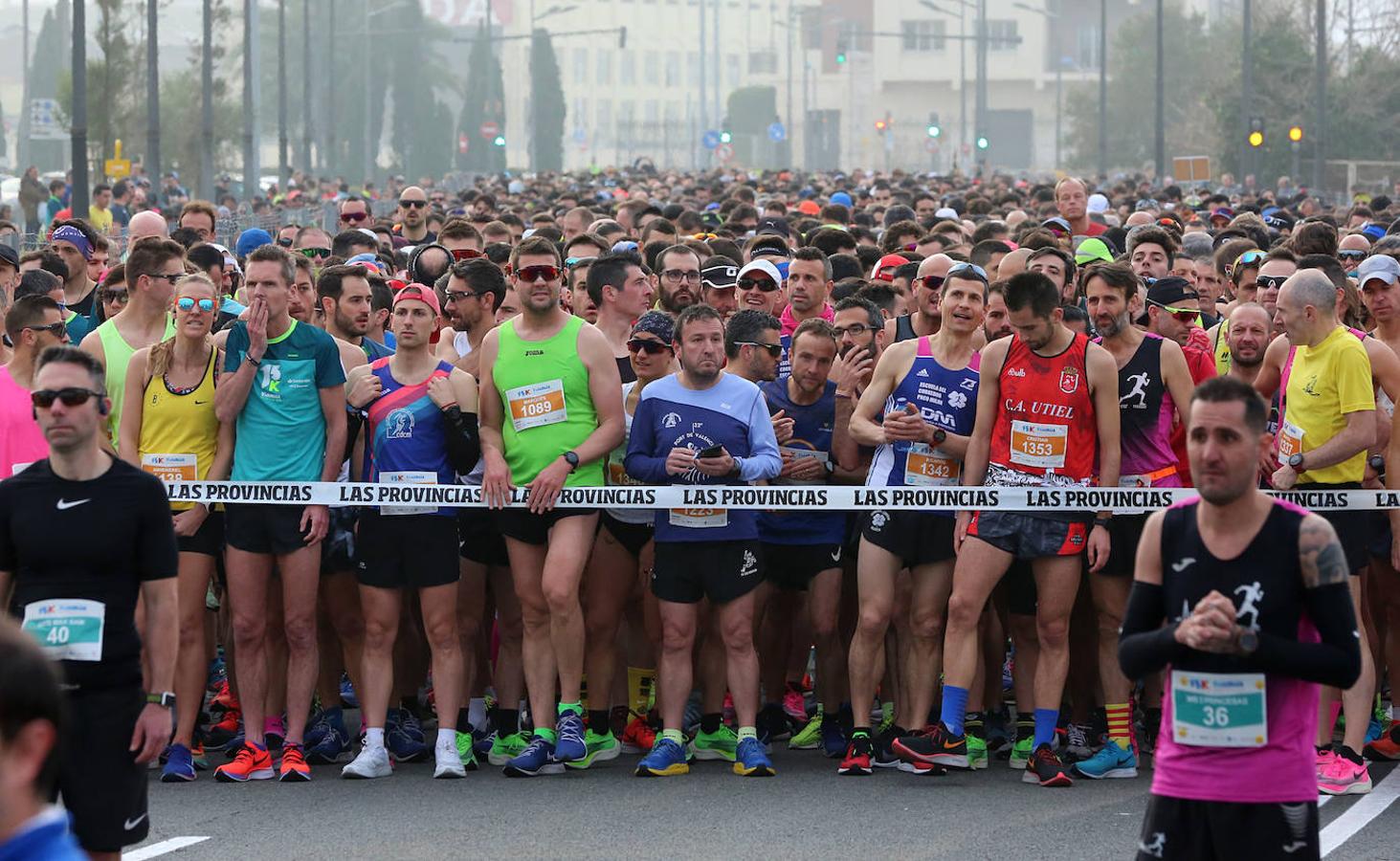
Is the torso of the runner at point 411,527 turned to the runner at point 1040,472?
no

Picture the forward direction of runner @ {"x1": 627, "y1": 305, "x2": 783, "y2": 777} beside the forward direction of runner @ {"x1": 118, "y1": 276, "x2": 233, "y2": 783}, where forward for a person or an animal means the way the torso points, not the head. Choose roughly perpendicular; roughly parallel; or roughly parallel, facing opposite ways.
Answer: roughly parallel

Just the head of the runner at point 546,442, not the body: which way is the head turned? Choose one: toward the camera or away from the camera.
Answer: toward the camera

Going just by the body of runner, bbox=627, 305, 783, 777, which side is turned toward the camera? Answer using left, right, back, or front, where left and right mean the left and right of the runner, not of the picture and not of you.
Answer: front

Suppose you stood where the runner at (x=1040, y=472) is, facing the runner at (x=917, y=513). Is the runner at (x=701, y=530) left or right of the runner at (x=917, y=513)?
left

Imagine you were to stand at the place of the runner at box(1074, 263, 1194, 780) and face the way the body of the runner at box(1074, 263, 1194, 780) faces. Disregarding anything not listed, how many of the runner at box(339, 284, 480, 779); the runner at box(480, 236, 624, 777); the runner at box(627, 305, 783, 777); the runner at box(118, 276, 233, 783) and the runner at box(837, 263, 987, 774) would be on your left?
0

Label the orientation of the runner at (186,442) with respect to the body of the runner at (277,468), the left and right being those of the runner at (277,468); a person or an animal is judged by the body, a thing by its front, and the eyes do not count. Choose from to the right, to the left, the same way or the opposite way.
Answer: the same way

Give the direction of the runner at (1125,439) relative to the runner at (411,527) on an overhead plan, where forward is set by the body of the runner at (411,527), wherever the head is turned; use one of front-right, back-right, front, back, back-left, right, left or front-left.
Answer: left

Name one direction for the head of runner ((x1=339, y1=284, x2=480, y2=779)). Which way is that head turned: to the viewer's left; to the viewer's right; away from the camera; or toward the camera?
toward the camera

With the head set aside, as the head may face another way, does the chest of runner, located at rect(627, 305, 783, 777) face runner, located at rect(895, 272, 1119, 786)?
no

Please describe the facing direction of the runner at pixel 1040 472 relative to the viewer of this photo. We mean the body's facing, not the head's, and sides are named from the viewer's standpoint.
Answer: facing the viewer

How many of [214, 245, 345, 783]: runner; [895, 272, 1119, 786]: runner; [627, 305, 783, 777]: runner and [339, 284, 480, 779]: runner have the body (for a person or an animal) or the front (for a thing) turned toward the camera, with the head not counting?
4

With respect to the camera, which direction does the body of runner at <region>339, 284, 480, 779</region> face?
toward the camera

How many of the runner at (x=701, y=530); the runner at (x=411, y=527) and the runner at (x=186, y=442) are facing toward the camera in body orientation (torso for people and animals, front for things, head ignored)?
3

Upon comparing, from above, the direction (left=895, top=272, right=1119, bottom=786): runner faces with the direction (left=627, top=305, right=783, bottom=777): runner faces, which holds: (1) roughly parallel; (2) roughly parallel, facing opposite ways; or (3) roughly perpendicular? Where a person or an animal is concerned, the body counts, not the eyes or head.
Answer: roughly parallel

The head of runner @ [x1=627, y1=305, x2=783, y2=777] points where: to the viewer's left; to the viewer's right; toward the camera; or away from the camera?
toward the camera

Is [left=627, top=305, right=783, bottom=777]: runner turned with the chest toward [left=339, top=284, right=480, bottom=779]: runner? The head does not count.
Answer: no
